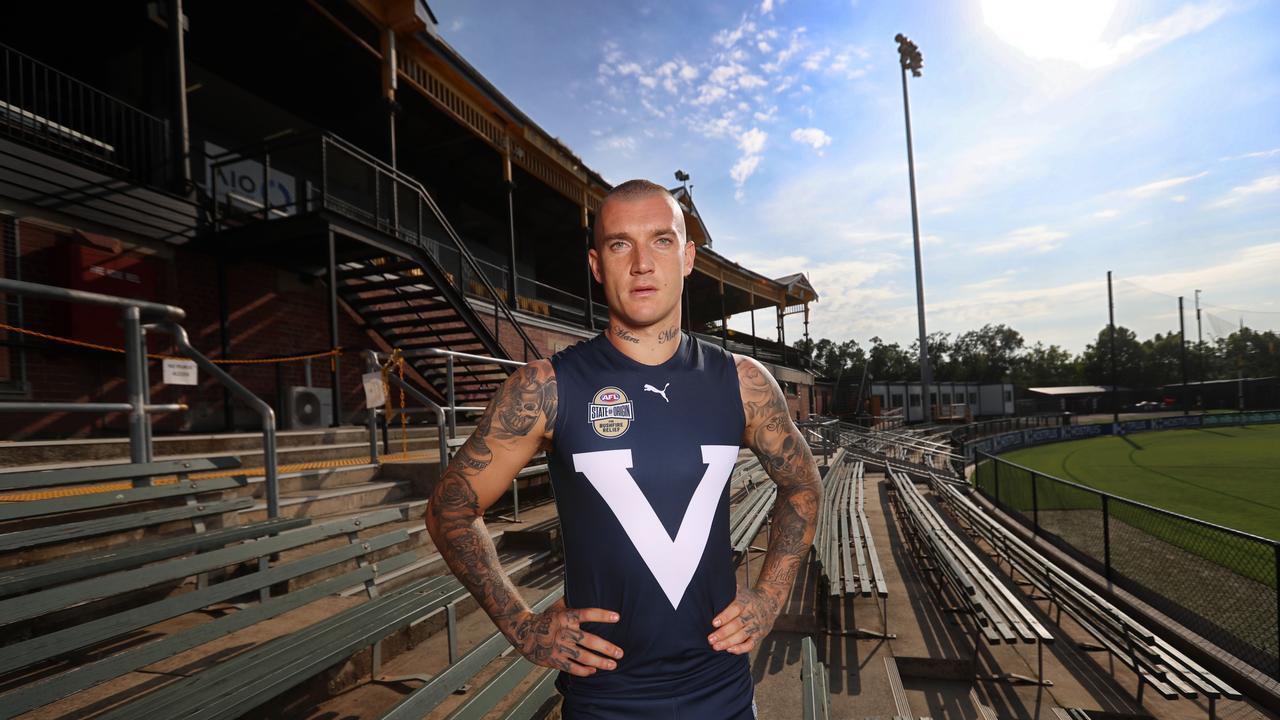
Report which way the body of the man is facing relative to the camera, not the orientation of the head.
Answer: toward the camera

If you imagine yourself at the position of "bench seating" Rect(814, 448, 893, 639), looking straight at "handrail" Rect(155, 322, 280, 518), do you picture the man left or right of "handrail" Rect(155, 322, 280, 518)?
left

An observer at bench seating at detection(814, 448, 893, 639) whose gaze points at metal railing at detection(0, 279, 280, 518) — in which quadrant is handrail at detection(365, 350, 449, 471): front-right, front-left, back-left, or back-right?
front-right

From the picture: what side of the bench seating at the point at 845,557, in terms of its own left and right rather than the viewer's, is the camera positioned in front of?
right

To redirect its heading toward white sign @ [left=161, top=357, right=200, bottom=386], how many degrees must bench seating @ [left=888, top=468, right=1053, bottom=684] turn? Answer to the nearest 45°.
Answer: approximately 135° to its right

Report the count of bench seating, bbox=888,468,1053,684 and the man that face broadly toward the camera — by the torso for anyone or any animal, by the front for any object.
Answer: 1

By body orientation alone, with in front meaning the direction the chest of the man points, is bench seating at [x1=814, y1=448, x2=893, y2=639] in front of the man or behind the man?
behind

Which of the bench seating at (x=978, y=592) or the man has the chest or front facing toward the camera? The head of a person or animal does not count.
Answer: the man

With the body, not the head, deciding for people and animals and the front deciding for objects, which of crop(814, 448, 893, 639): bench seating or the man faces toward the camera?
the man

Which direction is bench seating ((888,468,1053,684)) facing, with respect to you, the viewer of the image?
facing to the right of the viewer

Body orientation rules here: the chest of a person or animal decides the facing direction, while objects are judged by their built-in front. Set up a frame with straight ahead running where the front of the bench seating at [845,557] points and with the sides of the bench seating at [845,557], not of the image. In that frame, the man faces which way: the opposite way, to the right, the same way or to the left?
to the right
